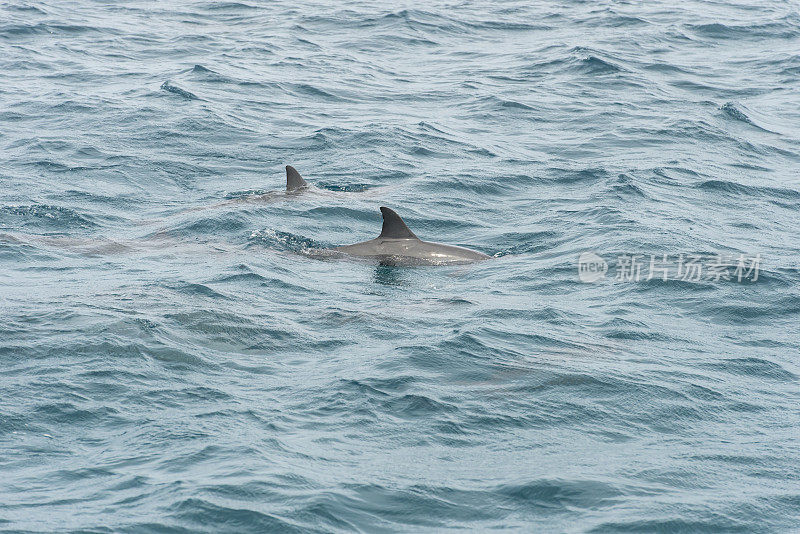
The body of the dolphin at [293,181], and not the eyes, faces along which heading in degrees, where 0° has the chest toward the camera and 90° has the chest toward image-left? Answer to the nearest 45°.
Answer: approximately 270°

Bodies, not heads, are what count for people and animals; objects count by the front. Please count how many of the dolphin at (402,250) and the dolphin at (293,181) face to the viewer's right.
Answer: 2

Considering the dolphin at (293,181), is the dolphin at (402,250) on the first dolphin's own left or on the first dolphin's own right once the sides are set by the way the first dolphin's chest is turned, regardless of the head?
on the first dolphin's own right

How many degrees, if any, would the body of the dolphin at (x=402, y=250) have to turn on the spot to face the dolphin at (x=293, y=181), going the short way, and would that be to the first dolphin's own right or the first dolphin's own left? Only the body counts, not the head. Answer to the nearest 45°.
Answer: approximately 135° to the first dolphin's own left

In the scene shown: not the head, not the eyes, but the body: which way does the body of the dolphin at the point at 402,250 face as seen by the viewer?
to the viewer's right
